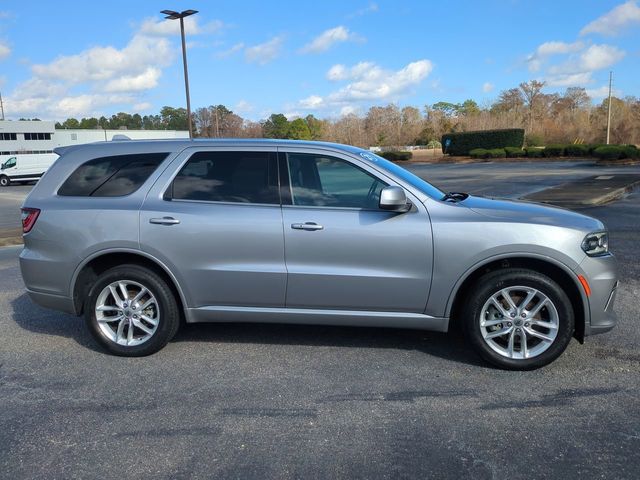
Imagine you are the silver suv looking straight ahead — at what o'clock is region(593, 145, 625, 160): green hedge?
The green hedge is roughly at 10 o'clock from the silver suv.

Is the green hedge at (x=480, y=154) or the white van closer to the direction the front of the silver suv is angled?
the green hedge

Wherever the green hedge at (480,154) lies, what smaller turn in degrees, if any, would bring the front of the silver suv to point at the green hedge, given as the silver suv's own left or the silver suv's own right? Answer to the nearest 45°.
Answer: approximately 90° to the silver suv's own left

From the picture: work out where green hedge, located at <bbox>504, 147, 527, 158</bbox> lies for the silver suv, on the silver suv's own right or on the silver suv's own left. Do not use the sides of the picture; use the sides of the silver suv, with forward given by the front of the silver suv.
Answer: on the silver suv's own left

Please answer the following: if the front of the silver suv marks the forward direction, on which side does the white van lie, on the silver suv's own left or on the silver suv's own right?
on the silver suv's own left

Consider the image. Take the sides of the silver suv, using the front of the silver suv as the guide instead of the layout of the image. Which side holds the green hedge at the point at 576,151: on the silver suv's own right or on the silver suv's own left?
on the silver suv's own left

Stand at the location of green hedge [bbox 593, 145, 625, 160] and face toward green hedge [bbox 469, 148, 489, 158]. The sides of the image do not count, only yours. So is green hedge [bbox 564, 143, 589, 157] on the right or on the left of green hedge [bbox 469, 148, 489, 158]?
right

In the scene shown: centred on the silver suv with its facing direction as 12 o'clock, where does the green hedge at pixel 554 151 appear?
The green hedge is roughly at 10 o'clock from the silver suv.

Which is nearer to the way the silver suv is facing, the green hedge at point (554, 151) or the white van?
the green hedge

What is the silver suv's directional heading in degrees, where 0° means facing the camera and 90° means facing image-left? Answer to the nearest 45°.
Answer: approximately 270°
